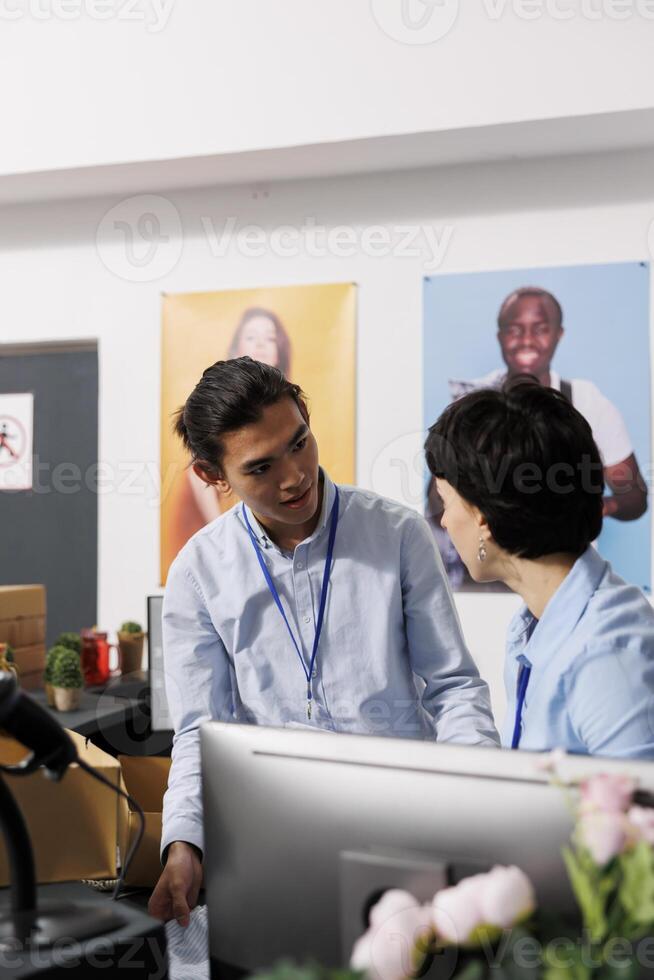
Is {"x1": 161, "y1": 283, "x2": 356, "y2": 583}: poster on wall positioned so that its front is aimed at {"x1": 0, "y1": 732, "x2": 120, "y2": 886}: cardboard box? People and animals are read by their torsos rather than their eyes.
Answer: yes

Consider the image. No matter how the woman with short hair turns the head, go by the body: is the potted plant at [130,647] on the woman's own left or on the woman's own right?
on the woman's own right

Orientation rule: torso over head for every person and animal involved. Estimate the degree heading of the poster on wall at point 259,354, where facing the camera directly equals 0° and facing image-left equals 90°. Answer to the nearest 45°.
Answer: approximately 0°

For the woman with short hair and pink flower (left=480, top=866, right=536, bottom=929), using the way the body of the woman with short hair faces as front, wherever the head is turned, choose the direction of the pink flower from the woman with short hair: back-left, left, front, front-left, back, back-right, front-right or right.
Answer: left

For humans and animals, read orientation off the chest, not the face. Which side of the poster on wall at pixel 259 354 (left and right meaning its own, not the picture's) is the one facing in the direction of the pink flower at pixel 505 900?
front

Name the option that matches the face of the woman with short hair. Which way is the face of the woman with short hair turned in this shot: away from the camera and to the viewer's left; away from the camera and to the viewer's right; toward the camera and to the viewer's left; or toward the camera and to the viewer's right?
away from the camera and to the viewer's left

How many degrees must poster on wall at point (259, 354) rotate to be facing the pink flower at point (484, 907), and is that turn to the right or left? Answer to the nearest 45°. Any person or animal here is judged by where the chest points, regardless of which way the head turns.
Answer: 0° — it already faces it

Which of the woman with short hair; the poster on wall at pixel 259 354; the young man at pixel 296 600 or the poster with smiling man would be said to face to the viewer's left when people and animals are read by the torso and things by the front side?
the woman with short hair

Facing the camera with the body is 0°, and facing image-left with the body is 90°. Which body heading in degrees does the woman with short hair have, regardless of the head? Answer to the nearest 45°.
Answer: approximately 90°

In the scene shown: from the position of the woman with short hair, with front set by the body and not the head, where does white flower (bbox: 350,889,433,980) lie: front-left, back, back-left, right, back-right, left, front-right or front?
left

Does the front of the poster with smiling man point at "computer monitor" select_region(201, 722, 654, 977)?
yes
